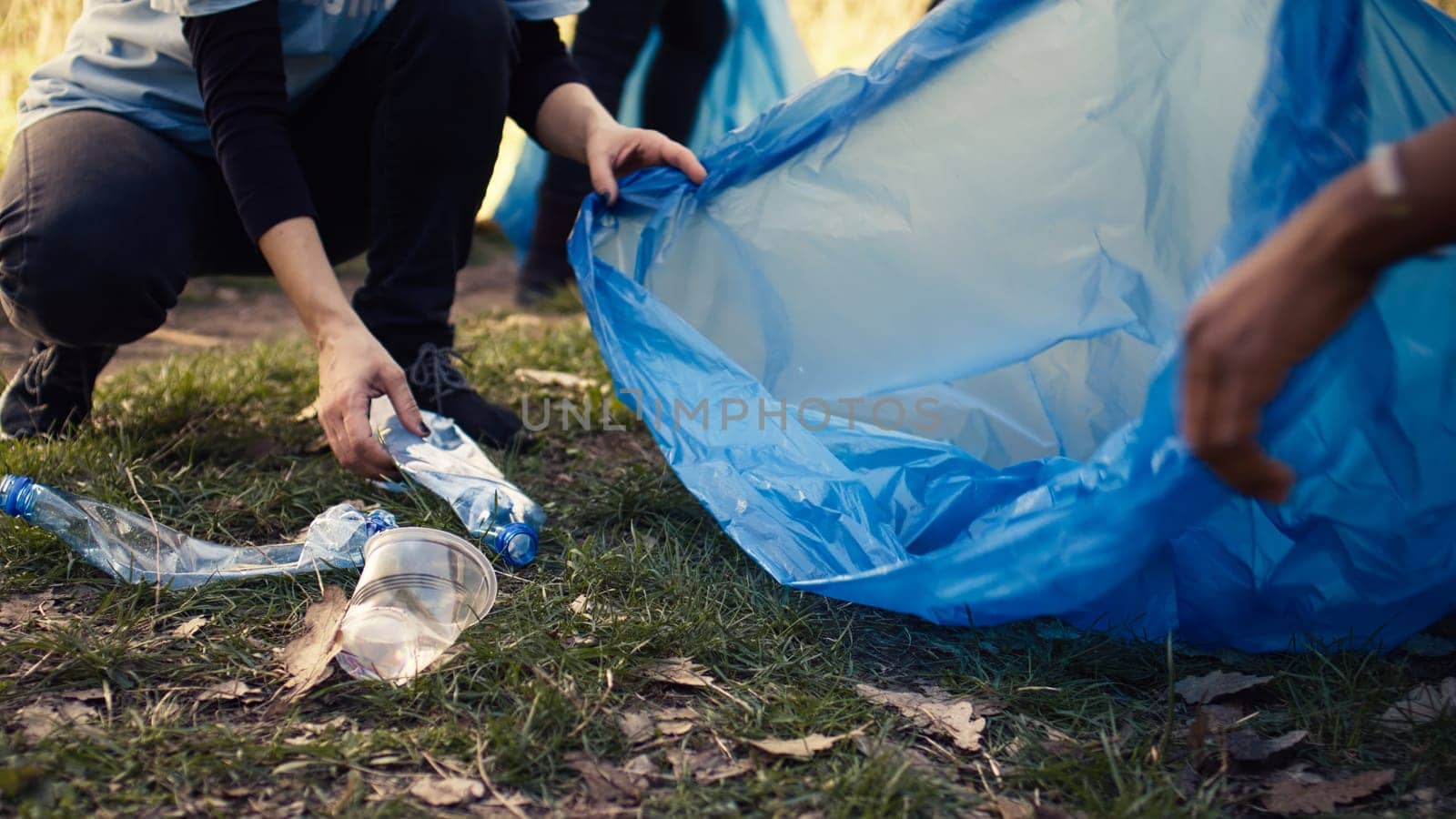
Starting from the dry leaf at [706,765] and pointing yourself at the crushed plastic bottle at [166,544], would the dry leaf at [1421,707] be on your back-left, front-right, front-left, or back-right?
back-right

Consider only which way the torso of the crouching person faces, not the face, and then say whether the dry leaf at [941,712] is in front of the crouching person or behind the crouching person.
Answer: in front

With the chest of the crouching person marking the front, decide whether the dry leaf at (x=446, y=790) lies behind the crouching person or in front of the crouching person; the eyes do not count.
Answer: in front

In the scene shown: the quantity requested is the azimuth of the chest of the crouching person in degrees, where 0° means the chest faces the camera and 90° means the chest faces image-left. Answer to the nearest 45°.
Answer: approximately 315°

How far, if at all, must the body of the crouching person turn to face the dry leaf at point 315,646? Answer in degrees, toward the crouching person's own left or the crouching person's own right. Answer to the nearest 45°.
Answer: approximately 45° to the crouching person's own right

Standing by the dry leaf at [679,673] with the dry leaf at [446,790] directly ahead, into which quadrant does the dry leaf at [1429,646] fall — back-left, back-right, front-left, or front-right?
back-left

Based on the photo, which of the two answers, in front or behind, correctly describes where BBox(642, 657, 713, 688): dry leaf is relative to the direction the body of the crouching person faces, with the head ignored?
in front
